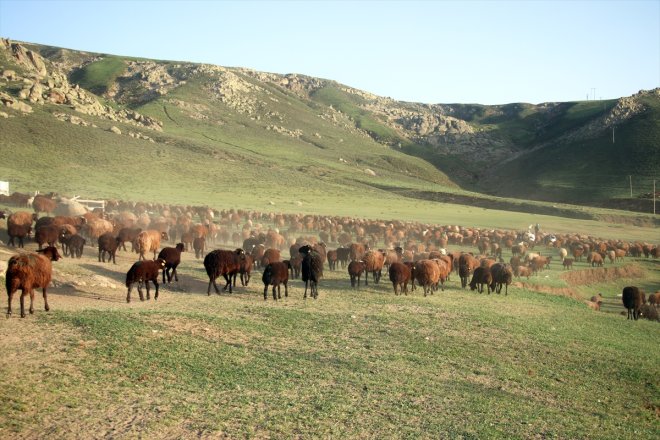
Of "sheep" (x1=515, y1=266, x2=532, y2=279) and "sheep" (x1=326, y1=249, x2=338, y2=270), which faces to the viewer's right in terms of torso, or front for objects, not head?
"sheep" (x1=515, y1=266, x2=532, y2=279)

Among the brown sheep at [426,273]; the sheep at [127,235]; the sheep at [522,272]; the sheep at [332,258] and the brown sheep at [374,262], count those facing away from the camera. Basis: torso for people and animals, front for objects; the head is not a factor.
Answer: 3

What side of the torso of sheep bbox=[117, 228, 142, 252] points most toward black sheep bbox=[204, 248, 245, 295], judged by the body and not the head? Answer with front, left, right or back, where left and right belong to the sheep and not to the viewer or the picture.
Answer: right

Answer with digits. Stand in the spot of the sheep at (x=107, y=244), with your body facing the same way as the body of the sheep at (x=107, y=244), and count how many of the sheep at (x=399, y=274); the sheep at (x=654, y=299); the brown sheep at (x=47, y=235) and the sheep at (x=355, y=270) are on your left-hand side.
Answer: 1

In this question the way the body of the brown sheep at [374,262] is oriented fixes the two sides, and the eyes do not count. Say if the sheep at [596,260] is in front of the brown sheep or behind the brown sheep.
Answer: in front

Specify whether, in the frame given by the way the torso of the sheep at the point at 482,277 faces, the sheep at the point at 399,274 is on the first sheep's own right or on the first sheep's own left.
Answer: on the first sheep's own left

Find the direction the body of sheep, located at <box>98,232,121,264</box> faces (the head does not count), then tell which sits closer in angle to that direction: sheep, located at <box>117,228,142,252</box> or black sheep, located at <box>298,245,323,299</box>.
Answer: the sheep

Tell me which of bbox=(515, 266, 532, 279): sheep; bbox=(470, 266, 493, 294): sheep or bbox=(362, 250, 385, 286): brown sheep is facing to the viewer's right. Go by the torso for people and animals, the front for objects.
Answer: bbox=(515, 266, 532, 279): sheep

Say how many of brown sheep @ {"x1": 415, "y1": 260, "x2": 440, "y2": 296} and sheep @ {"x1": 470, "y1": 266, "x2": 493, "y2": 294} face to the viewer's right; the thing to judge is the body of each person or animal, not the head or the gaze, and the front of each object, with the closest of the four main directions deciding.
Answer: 0

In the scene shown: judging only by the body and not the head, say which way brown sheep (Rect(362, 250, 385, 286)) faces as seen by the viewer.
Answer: away from the camera

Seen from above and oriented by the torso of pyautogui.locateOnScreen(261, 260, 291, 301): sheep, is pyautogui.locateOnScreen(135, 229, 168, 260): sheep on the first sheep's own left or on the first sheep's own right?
on the first sheep's own left

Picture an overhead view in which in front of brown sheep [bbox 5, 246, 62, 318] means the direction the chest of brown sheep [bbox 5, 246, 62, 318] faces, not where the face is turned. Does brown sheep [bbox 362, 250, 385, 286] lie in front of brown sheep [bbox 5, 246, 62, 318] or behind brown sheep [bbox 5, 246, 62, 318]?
in front

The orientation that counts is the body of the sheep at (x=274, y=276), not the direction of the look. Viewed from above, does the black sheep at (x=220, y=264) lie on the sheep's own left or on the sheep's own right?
on the sheep's own left

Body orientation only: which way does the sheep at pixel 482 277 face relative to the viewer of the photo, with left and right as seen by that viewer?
facing away from the viewer and to the left of the viewer

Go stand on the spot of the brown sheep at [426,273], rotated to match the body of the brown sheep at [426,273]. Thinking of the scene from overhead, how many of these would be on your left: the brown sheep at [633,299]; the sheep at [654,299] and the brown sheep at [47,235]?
1

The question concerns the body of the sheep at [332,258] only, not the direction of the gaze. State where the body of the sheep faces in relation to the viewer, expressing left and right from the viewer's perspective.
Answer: facing away from the viewer

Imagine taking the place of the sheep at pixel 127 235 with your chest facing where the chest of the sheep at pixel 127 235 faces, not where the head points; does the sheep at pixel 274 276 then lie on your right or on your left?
on your right

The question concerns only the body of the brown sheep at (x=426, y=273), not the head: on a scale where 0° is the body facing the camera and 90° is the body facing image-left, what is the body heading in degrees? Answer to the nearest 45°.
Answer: approximately 180°
